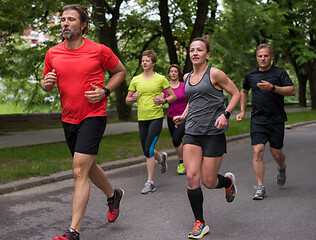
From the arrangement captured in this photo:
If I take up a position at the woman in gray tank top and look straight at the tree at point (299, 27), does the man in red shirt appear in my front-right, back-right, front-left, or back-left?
back-left

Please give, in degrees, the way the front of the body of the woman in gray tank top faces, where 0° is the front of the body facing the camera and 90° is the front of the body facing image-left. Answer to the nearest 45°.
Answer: approximately 45°

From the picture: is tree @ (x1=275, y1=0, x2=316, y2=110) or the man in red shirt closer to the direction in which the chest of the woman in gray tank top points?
the man in red shirt

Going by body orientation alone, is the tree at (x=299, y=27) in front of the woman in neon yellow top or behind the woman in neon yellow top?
behind

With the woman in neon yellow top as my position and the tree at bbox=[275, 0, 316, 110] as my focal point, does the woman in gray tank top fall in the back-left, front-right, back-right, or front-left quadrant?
back-right

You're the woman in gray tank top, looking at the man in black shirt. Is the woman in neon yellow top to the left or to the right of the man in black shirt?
left
